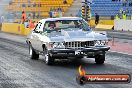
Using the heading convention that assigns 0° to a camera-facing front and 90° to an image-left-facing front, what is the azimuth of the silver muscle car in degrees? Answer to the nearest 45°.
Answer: approximately 315°
